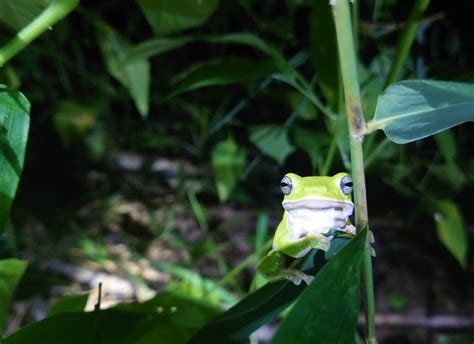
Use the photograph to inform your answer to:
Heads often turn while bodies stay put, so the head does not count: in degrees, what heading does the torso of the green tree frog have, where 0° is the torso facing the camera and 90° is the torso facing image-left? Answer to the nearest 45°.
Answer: approximately 0°

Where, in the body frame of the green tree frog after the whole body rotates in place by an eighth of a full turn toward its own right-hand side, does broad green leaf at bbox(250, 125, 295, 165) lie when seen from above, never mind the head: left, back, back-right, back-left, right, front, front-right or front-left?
back-right

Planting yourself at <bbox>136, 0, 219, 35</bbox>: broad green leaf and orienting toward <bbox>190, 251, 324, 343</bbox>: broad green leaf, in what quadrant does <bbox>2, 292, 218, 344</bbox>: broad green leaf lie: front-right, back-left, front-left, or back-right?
front-right
